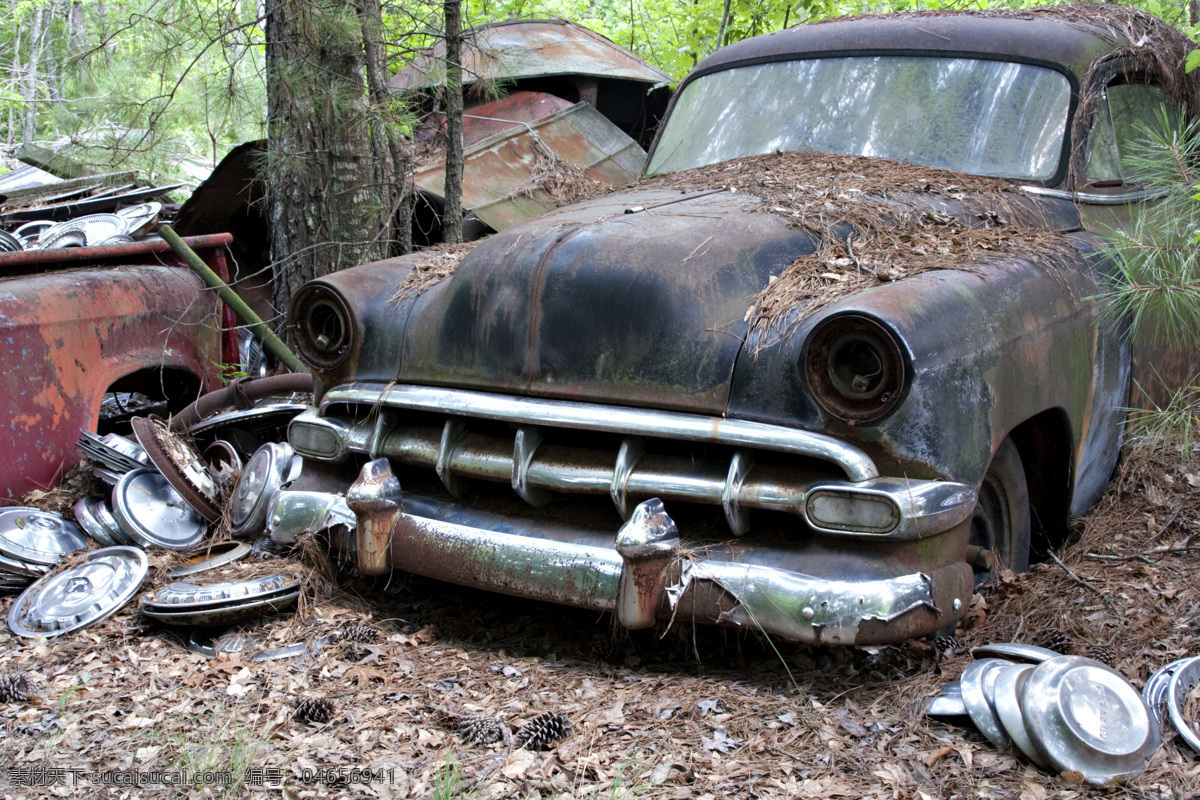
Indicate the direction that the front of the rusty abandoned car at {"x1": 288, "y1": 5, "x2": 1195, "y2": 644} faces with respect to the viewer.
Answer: facing the viewer and to the left of the viewer

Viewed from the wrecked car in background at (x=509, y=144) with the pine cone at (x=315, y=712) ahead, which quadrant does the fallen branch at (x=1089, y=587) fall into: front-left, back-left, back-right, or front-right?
front-left

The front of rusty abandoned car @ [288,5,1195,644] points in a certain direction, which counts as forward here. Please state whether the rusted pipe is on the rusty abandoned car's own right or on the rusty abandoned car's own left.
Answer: on the rusty abandoned car's own right

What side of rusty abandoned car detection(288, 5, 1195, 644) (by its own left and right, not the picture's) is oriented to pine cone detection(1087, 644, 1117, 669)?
left

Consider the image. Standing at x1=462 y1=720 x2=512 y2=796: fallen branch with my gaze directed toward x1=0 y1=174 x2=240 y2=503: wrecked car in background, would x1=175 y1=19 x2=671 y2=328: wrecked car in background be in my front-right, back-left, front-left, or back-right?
front-right

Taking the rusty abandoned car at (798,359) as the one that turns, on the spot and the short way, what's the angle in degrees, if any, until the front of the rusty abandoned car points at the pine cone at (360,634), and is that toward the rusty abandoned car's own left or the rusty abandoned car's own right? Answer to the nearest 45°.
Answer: approximately 45° to the rusty abandoned car's own right

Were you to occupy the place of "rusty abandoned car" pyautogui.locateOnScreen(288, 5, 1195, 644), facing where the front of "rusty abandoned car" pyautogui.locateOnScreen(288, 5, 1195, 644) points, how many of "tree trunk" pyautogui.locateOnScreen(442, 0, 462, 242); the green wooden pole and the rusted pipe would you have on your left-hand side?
0

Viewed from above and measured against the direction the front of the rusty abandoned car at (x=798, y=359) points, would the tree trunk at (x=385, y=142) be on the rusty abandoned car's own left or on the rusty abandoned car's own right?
on the rusty abandoned car's own right

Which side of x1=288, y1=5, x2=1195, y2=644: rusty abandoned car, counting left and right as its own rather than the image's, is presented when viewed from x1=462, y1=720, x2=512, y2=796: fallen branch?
front

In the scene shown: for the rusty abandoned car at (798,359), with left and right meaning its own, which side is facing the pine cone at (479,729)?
front

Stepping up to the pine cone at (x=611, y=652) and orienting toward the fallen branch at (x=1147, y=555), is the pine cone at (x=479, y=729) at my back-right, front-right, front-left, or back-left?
back-right

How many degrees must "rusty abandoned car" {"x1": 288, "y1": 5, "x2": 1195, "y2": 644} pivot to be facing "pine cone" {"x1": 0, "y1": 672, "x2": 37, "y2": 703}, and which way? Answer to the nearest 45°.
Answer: approximately 45° to its right

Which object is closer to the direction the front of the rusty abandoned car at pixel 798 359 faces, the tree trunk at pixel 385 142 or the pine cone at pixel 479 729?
the pine cone

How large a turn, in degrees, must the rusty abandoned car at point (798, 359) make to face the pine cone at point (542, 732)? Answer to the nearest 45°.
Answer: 0° — it already faces it
